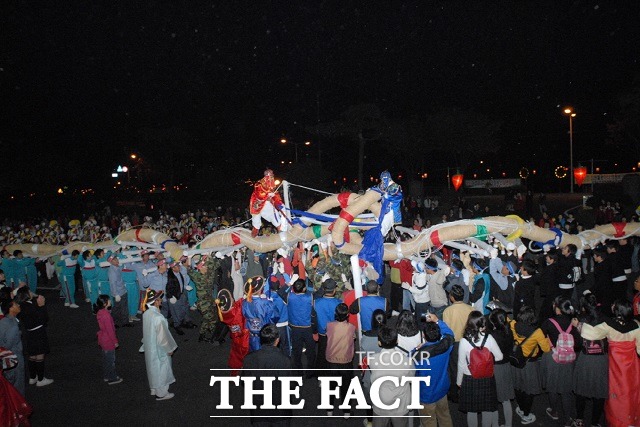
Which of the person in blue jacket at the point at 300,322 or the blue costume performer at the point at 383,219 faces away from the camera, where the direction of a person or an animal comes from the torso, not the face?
the person in blue jacket

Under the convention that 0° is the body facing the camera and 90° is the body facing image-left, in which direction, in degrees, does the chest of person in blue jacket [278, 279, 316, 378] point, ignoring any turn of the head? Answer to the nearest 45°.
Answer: approximately 180°

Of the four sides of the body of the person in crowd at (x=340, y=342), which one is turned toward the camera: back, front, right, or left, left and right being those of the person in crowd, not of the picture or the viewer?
back

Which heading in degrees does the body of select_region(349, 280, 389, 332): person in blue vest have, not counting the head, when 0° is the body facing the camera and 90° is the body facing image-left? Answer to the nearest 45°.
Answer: approximately 180°

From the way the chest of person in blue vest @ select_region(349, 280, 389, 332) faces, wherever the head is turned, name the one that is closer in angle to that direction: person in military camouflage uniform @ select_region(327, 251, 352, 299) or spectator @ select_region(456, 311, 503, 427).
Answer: the person in military camouflage uniform

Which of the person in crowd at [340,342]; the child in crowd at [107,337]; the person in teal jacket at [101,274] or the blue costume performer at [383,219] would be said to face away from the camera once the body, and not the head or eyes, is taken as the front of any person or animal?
the person in crowd at [340,342]

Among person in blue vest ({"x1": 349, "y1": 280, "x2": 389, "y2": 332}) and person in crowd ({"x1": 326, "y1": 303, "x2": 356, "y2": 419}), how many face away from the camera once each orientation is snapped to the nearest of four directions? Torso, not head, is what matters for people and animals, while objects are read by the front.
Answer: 2

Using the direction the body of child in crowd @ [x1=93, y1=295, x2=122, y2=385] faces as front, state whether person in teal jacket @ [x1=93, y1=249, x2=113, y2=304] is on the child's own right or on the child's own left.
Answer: on the child's own left

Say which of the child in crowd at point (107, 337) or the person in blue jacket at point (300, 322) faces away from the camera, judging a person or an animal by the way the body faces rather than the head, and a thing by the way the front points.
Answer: the person in blue jacket

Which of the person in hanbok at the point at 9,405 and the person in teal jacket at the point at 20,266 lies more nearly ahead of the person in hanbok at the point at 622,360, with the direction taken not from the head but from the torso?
the person in teal jacket

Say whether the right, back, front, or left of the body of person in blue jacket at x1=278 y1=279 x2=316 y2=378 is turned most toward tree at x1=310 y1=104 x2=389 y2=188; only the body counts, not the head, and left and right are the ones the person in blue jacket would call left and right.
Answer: front

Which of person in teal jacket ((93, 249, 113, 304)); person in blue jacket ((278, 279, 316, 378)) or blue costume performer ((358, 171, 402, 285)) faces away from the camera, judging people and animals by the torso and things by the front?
the person in blue jacket

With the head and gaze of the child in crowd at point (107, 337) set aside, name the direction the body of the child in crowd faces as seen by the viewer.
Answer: to the viewer's right
